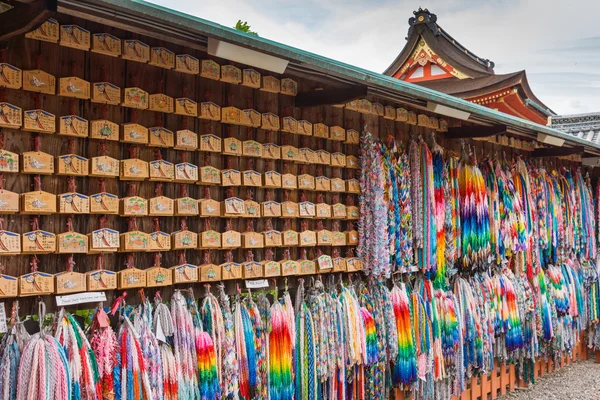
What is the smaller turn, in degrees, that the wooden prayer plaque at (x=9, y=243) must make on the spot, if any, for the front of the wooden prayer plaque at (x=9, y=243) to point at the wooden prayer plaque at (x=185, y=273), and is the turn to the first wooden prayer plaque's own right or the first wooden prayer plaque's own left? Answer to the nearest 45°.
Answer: approximately 135° to the first wooden prayer plaque's own left

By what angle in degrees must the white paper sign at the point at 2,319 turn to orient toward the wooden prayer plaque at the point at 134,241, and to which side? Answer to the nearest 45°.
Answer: approximately 90° to its left

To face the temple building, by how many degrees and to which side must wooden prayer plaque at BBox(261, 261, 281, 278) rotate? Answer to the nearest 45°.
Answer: approximately 90° to its left

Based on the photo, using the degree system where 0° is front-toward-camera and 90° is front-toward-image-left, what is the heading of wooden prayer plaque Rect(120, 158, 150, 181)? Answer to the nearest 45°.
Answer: approximately 0°

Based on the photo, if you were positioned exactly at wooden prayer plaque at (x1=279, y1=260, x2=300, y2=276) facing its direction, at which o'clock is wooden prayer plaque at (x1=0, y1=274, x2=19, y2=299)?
wooden prayer plaque at (x1=0, y1=274, x2=19, y2=299) is roughly at 3 o'clock from wooden prayer plaque at (x1=279, y1=260, x2=300, y2=276).

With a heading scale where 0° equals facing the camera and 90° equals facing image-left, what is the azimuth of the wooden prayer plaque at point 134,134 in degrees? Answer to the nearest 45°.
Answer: approximately 315°

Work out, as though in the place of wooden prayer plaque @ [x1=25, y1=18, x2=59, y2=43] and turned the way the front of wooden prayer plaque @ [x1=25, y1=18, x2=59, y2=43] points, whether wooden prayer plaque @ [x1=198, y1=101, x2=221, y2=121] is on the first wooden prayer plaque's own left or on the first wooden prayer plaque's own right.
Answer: on the first wooden prayer plaque's own left

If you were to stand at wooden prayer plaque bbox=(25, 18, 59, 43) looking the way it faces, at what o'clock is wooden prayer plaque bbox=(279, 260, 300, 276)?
wooden prayer plaque bbox=(279, 260, 300, 276) is roughly at 8 o'clock from wooden prayer plaque bbox=(25, 18, 59, 43).

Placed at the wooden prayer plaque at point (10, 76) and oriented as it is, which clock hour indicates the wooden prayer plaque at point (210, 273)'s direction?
the wooden prayer plaque at point (210, 273) is roughly at 8 o'clock from the wooden prayer plaque at point (10, 76).

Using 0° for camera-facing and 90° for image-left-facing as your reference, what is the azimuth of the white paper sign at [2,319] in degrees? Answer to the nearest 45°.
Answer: approximately 0°
